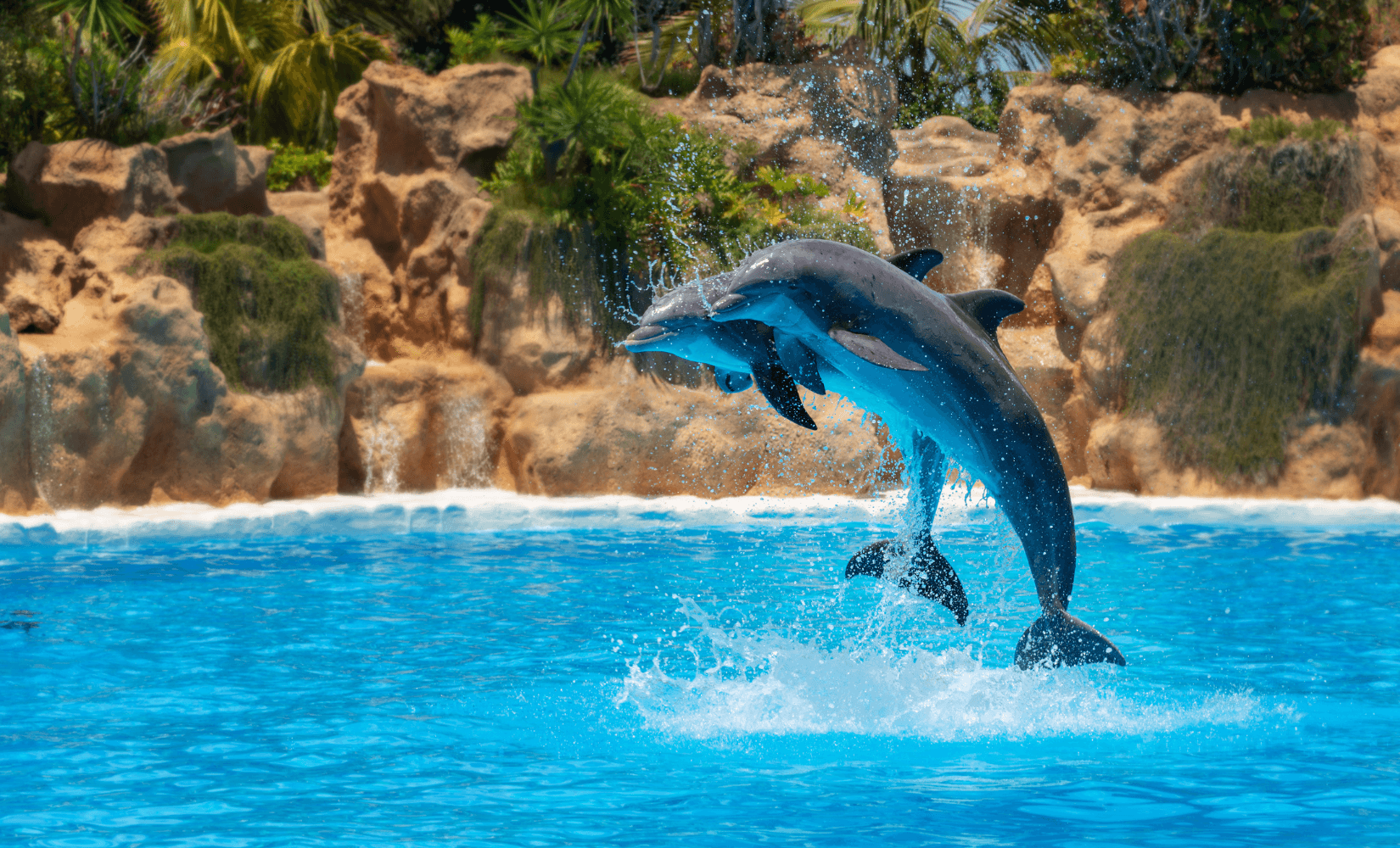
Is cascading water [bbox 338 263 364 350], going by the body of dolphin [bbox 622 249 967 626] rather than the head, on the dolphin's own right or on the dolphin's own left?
on the dolphin's own right

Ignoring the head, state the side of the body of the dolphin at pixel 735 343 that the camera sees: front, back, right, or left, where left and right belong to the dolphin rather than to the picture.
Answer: left

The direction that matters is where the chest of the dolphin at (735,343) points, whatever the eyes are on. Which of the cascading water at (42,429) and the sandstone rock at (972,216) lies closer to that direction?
the cascading water

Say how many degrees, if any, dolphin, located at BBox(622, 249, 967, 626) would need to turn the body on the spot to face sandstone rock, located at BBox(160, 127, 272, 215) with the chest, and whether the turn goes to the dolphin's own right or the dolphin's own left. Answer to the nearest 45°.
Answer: approximately 45° to the dolphin's own right

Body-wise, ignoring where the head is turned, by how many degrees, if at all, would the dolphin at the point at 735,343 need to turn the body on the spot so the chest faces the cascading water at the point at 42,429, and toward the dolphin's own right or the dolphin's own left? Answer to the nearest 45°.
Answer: approximately 45° to the dolphin's own right

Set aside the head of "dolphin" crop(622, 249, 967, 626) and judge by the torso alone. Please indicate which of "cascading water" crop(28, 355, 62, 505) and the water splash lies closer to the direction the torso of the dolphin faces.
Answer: the cascading water

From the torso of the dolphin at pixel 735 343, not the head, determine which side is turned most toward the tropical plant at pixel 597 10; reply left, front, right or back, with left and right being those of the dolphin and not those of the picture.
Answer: right

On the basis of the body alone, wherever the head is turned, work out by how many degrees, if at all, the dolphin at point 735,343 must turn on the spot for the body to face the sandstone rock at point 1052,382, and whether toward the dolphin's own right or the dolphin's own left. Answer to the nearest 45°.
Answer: approximately 90° to the dolphin's own right
